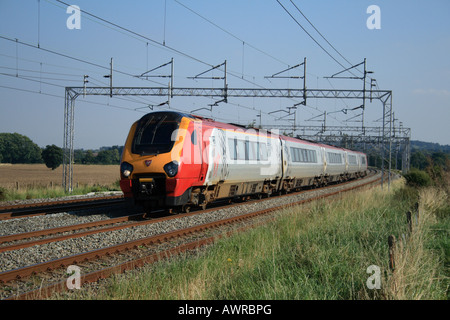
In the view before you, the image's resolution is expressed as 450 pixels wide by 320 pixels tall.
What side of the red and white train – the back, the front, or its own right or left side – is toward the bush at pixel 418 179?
back

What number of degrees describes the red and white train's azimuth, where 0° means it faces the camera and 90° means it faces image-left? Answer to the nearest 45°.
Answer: approximately 45°
